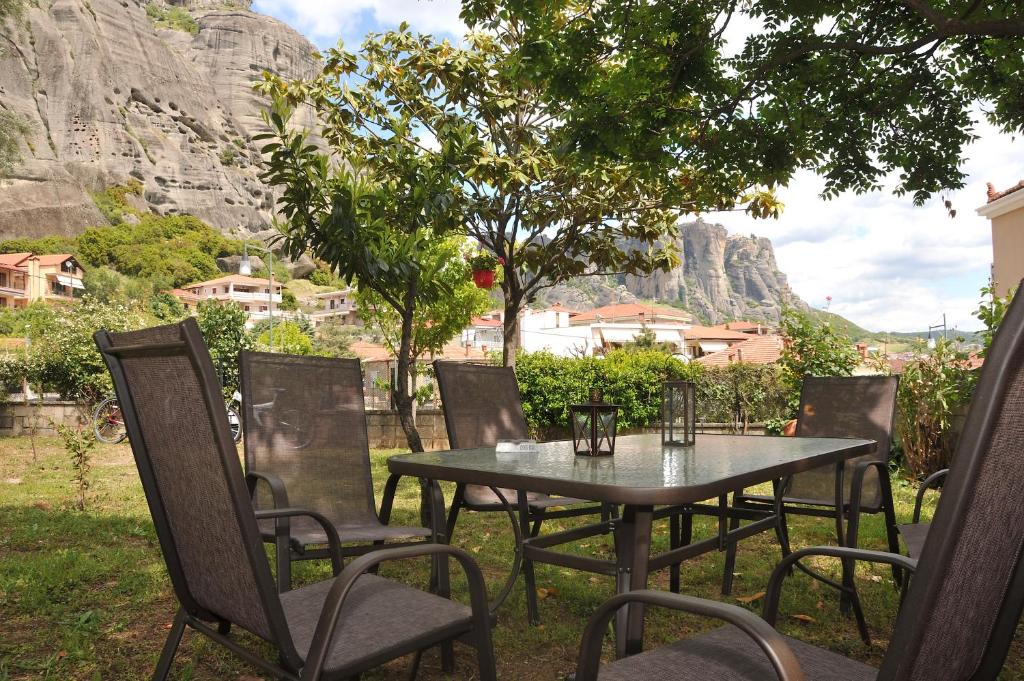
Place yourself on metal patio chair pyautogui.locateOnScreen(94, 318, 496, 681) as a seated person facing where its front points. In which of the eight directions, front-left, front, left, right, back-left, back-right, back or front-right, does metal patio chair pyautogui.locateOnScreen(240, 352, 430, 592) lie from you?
front-left

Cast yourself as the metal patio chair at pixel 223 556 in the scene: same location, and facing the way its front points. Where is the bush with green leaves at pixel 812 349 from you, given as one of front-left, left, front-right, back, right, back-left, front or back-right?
front

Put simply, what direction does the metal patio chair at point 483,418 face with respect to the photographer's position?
facing the viewer and to the right of the viewer

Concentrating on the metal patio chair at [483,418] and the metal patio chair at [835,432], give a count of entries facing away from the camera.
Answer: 0

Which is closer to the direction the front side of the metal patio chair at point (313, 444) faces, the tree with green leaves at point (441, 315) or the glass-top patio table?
the glass-top patio table

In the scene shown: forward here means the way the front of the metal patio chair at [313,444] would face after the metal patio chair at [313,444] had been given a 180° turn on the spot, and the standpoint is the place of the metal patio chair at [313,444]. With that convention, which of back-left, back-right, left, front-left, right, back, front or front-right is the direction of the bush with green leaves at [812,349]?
right

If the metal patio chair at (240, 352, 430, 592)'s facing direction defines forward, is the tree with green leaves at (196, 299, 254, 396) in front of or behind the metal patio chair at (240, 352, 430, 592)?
behind

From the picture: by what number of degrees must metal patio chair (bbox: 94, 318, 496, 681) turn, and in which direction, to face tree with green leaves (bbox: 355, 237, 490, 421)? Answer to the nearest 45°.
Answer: approximately 45° to its left

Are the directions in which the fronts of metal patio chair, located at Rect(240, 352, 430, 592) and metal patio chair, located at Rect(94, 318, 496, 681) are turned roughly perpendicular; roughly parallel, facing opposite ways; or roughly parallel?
roughly perpendicular

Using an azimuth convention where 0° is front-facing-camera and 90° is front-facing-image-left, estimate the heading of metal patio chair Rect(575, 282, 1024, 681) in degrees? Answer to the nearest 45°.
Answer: approximately 135°

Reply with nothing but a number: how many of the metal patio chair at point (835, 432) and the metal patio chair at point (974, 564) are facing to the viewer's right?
0

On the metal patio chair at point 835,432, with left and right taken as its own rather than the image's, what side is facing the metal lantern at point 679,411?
front

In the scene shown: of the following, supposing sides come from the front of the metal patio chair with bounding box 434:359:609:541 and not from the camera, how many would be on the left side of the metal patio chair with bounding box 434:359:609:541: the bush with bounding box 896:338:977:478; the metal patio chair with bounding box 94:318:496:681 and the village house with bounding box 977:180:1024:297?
2

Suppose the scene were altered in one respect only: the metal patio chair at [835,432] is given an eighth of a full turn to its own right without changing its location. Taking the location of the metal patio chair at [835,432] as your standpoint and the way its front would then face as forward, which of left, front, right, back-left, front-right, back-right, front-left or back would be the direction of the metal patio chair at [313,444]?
front-left
